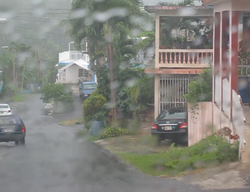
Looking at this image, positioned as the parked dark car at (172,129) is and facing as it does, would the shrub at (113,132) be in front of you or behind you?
in front

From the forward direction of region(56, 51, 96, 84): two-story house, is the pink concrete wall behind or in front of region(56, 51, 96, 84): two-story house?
in front

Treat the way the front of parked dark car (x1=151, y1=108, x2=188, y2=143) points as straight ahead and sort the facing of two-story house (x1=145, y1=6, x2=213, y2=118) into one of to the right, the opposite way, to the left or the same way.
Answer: the opposite way

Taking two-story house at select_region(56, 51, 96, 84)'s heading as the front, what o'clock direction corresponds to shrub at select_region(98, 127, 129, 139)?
The shrub is roughly at 12 o'clock from the two-story house.

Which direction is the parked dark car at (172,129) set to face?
away from the camera

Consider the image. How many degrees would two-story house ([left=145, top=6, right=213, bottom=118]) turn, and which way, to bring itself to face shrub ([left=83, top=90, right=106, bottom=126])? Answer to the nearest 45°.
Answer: approximately 135° to its right

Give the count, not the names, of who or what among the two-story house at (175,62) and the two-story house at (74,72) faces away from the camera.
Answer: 0

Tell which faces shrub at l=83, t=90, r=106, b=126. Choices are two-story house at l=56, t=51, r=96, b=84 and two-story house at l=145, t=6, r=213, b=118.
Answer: two-story house at l=56, t=51, r=96, b=84
